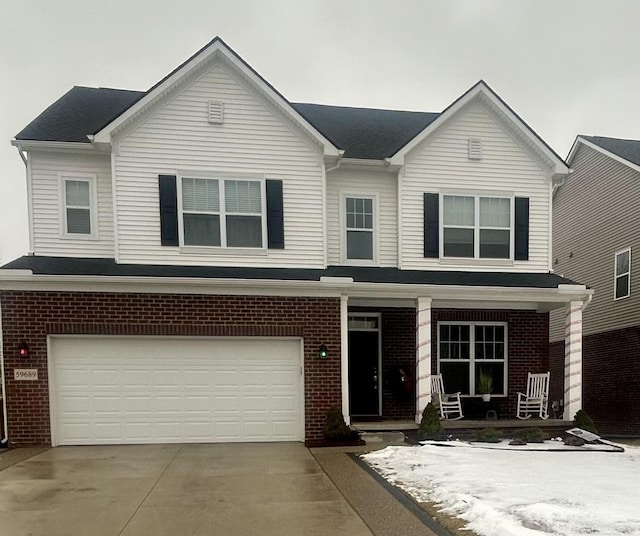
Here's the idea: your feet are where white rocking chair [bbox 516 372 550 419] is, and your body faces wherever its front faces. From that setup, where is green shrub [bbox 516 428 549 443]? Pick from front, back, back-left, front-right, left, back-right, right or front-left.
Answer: front-left

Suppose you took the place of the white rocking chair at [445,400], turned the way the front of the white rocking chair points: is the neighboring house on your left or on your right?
on your left

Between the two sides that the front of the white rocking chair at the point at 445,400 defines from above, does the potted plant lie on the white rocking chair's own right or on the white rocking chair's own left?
on the white rocking chair's own left

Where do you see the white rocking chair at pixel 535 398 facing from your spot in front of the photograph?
facing the viewer and to the left of the viewer

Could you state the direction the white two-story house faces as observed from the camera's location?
facing the viewer

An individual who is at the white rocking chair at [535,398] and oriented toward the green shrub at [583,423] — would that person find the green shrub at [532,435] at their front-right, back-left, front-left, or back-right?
front-right

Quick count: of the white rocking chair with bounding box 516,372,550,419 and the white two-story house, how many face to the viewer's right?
0

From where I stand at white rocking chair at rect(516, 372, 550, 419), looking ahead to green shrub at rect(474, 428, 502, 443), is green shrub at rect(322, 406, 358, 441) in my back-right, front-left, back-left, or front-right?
front-right

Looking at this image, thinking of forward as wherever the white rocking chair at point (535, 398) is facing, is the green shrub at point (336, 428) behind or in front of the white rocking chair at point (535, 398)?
in front

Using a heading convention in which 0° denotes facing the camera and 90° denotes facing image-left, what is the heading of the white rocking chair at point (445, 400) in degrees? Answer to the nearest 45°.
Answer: approximately 315°

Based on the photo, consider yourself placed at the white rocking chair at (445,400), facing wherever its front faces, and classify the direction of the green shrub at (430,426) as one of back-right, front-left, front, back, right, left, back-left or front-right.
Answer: front-right

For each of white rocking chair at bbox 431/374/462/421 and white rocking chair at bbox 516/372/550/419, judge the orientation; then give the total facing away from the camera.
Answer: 0

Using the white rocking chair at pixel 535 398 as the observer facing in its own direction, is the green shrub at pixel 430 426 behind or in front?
in front
